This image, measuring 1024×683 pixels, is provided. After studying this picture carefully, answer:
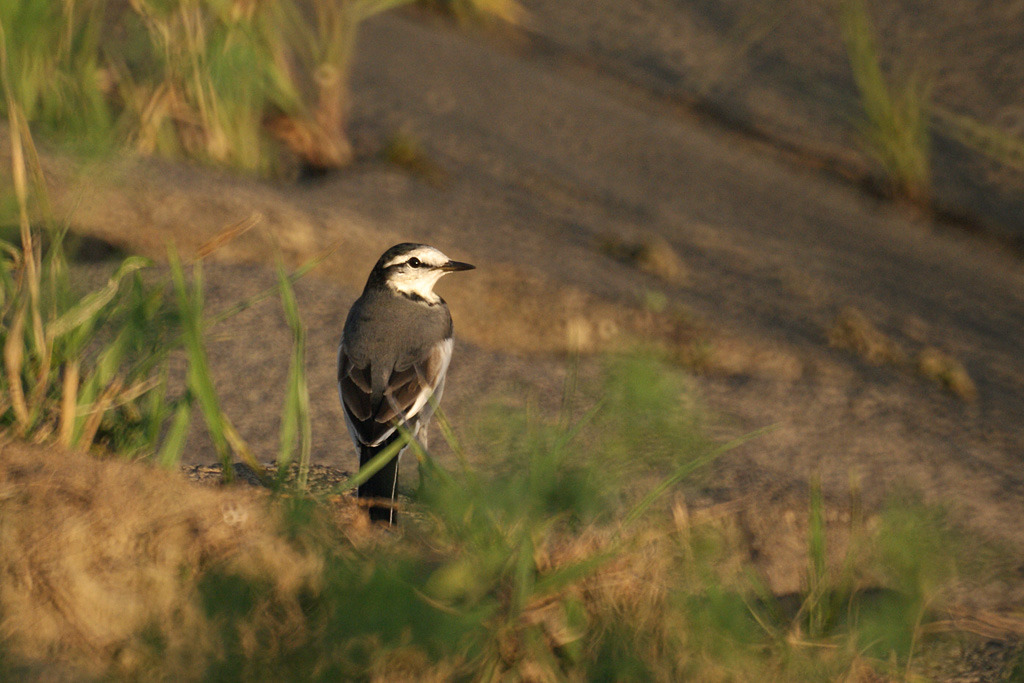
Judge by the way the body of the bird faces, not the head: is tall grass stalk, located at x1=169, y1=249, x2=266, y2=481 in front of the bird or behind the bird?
behind

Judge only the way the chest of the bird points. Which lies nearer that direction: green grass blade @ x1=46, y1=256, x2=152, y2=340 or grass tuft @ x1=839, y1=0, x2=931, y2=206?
the grass tuft

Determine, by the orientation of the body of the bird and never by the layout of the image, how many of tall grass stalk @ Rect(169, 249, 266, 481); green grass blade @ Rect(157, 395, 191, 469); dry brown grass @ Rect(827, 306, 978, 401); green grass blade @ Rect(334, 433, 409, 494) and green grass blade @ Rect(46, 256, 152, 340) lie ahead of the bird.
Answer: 1

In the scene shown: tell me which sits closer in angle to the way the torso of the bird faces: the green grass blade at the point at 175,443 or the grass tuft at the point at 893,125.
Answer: the grass tuft

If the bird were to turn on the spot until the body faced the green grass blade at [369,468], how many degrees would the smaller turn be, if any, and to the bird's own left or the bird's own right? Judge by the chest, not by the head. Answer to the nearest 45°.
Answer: approximately 135° to the bird's own right

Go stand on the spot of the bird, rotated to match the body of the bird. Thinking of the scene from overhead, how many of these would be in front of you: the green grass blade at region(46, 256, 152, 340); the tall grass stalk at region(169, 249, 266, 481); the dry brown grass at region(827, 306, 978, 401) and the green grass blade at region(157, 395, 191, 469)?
1

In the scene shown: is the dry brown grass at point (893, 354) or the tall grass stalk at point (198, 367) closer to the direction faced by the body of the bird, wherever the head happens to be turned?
the dry brown grass

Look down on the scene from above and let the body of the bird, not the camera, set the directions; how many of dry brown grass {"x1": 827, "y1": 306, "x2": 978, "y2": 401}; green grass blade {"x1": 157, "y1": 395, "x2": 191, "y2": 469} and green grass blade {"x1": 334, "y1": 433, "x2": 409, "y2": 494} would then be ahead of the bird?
1

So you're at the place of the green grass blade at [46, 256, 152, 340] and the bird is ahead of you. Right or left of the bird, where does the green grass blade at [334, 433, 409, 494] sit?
right

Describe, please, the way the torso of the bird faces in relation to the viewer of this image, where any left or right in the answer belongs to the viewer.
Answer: facing away from the viewer and to the right of the viewer

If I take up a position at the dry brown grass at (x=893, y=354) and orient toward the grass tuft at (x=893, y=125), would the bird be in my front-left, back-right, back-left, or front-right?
back-left

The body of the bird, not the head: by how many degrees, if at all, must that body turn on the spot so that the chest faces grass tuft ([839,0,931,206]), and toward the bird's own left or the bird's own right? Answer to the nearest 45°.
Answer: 0° — it already faces it

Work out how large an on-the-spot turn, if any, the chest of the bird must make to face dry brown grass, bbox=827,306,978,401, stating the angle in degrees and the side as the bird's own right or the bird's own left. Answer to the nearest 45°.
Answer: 0° — it already faces it
